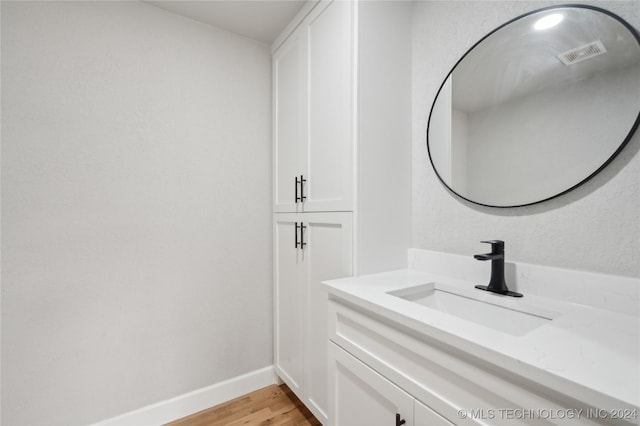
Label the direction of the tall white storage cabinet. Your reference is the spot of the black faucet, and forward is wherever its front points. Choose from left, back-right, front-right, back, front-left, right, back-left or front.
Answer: front-right

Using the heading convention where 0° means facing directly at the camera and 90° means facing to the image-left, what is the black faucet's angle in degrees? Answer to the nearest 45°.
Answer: approximately 45°

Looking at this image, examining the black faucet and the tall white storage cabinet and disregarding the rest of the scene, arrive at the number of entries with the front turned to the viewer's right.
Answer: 0

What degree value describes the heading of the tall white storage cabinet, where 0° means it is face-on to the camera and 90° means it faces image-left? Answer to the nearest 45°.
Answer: approximately 45°
